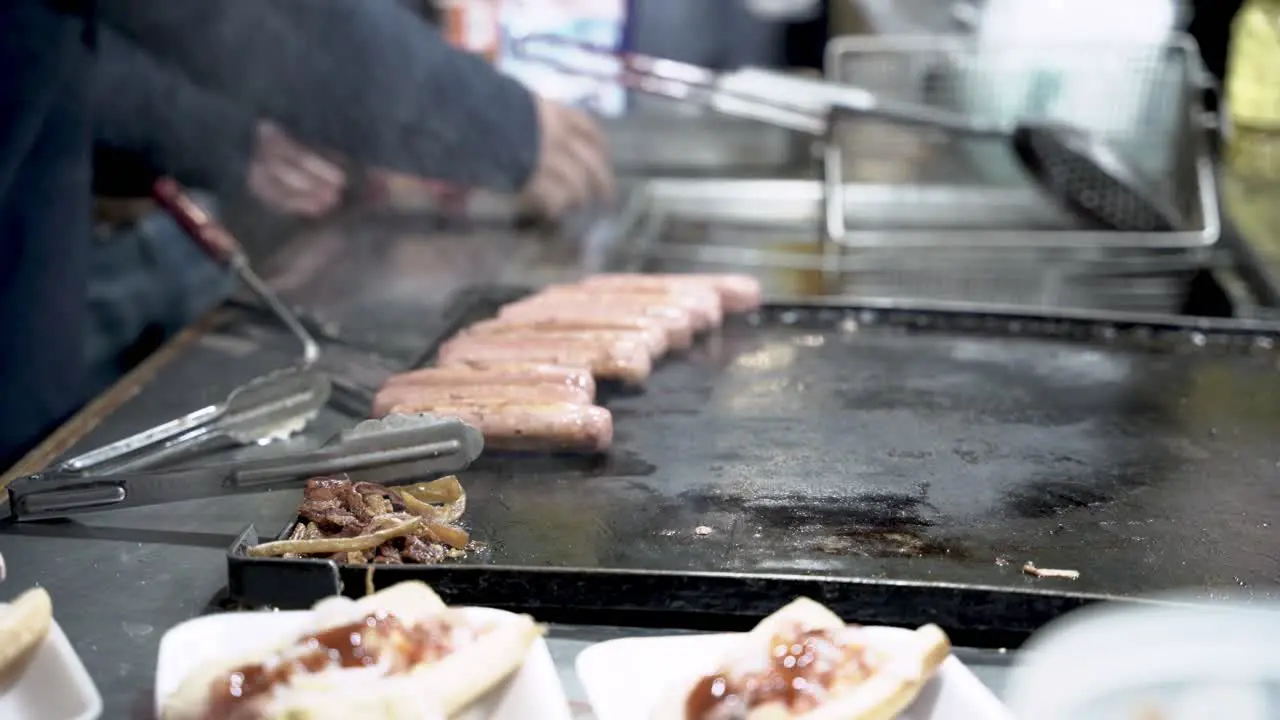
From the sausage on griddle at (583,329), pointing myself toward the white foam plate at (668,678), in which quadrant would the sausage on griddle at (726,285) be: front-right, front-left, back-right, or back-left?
back-left

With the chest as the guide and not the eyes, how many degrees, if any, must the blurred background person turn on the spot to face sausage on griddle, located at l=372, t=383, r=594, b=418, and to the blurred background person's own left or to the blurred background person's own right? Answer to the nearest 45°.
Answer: approximately 90° to the blurred background person's own right

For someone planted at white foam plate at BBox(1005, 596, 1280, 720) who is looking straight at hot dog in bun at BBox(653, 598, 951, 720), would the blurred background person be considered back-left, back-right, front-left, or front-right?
front-right

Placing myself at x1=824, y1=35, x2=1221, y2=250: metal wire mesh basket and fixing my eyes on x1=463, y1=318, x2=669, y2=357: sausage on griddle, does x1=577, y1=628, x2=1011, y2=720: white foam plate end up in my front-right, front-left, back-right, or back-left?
front-left

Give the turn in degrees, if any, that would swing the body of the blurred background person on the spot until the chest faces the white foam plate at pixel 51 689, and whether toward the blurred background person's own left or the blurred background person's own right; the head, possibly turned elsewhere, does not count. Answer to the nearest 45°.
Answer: approximately 90° to the blurred background person's own right

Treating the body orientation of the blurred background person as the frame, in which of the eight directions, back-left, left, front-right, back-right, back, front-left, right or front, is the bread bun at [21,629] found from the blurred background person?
right

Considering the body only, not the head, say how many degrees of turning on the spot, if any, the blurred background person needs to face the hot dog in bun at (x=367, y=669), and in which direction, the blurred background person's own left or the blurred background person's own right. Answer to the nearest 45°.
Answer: approximately 90° to the blurred background person's own right

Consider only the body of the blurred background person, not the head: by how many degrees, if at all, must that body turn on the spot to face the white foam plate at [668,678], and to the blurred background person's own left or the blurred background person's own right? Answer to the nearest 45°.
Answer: approximately 90° to the blurred background person's own right

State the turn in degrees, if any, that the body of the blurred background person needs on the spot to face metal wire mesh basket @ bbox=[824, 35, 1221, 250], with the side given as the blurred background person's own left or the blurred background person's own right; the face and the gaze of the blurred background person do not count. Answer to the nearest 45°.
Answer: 0° — they already face it

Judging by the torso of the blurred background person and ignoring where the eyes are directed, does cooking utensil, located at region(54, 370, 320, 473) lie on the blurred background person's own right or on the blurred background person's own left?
on the blurred background person's own right

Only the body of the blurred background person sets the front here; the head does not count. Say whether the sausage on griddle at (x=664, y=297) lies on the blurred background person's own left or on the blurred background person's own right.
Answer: on the blurred background person's own right

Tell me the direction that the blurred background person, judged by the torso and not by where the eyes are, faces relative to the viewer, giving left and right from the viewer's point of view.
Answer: facing to the right of the viewer

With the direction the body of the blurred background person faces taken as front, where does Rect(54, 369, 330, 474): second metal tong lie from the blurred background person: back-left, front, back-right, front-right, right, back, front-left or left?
right

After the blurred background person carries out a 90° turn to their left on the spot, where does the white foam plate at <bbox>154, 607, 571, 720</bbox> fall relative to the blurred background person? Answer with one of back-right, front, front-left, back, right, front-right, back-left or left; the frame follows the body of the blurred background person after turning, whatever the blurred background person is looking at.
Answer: back
